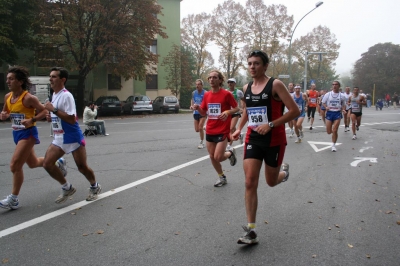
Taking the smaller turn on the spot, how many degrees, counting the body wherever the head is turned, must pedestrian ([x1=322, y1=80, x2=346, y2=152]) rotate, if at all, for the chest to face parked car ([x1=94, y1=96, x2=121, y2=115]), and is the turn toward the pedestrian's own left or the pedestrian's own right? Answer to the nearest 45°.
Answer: approximately 135° to the pedestrian's own right

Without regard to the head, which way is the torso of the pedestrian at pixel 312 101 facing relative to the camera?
toward the camera

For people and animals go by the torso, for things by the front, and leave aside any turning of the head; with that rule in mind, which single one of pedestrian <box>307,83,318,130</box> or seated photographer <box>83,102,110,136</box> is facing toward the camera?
pedestrian <box>307,83,318,130</box>

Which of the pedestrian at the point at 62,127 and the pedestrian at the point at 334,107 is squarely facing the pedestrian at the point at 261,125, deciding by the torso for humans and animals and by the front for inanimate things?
the pedestrian at the point at 334,107

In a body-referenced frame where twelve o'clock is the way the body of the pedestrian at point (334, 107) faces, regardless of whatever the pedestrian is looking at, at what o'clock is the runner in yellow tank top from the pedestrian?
The runner in yellow tank top is roughly at 1 o'clock from the pedestrian.

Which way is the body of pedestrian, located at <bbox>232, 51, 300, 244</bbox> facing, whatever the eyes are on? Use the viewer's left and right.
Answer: facing the viewer and to the left of the viewer

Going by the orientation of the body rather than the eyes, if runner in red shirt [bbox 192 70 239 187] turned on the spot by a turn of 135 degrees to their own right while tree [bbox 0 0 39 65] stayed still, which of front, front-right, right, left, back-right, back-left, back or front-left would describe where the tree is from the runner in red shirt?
front-left

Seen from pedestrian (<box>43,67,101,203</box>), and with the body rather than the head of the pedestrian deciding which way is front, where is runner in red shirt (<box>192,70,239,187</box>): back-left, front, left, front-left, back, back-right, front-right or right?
back-left

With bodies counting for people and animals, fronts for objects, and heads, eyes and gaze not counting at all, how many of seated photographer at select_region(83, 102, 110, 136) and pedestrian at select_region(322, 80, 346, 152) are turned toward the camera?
1

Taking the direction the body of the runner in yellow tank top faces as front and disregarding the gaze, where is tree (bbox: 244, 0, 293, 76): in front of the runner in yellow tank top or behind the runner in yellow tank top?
behind

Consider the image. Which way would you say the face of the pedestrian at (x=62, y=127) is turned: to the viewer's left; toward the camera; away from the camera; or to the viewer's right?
to the viewer's left

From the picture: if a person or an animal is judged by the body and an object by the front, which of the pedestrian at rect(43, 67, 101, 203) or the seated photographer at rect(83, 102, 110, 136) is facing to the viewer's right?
the seated photographer at rect(83, 102, 110, 136)

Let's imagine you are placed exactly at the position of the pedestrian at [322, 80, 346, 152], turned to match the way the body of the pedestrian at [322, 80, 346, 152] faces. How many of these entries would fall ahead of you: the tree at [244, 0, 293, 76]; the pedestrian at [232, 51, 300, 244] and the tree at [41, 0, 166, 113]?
1

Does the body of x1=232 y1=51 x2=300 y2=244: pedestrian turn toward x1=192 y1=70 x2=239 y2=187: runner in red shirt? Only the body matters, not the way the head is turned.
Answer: no

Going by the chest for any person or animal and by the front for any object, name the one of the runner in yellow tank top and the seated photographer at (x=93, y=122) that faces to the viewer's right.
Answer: the seated photographer

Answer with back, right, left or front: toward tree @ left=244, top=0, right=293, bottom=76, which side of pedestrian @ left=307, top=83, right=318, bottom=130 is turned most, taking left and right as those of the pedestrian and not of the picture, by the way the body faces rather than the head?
back

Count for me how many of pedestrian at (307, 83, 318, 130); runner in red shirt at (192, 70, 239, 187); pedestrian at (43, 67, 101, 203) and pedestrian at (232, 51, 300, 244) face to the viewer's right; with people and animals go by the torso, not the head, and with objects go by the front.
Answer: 0

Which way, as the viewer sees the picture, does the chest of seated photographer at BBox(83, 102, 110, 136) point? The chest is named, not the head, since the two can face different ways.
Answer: to the viewer's right

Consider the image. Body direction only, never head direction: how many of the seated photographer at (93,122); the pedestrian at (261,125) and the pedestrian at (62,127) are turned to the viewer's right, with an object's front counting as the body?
1

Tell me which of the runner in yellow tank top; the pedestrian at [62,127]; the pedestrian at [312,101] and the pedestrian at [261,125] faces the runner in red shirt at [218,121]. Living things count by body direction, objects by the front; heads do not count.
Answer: the pedestrian at [312,101]

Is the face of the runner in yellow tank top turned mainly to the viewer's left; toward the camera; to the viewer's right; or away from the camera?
to the viewer's left

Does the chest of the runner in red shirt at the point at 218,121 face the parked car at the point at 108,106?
no
